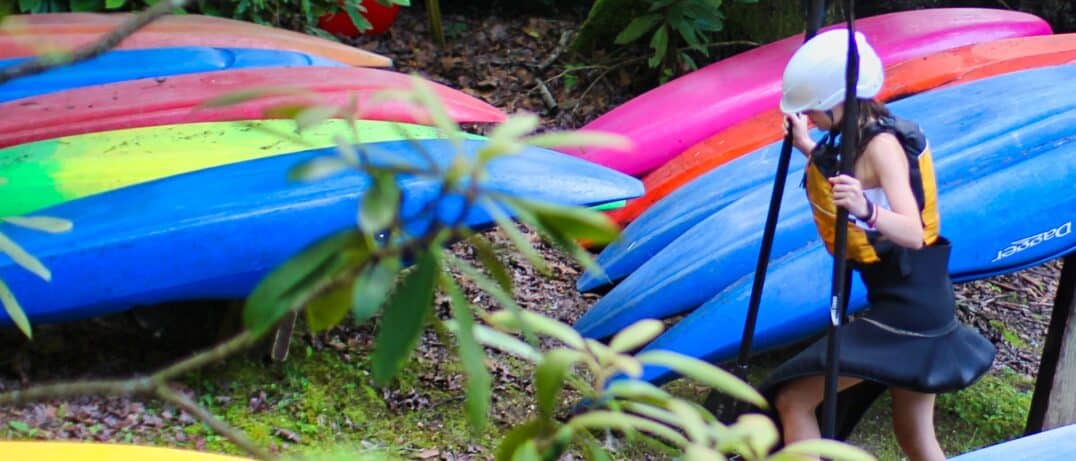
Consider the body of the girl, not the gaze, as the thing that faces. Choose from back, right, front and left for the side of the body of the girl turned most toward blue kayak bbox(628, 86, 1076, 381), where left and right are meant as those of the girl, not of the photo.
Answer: right

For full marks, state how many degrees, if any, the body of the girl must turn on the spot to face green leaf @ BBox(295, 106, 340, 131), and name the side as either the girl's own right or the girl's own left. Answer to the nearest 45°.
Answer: approximately 90° to the girl's own left

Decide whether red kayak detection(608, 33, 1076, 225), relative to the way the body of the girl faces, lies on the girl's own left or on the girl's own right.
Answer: on the girl's own right

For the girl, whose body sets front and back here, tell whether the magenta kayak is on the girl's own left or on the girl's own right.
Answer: on the girl's own right

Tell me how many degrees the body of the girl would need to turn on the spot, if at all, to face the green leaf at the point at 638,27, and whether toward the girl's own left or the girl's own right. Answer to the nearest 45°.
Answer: approximately 45° to the girl's own right

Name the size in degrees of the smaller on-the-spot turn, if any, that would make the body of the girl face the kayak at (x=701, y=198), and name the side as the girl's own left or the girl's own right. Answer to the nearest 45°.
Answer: approximately 45° to the girl's own right

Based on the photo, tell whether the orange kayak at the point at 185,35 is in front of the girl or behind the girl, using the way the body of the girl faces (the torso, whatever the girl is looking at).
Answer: in front

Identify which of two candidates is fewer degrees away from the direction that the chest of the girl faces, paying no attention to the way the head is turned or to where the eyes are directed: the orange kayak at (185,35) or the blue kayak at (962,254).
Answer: the orange kayak

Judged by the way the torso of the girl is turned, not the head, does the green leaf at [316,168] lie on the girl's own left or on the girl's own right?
on the girl's own left

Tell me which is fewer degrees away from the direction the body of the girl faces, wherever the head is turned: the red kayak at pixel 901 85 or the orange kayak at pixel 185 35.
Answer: the orange kayak

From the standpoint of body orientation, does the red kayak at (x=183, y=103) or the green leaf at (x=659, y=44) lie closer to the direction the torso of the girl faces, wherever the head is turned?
the red kayak

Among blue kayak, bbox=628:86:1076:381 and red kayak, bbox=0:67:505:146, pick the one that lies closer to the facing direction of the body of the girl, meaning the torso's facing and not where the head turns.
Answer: the red kayak

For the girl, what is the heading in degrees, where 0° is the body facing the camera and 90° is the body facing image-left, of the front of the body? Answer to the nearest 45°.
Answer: approximately 90°

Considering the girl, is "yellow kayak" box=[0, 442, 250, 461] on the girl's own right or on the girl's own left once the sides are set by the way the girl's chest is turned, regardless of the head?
on the girl's own left
